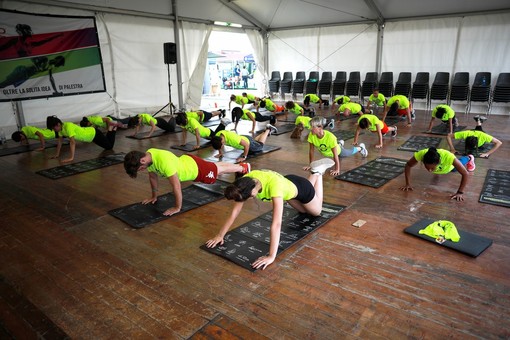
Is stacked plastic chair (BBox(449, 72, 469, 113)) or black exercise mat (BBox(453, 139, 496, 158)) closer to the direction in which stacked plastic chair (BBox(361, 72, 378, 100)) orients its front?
the black exercise mat

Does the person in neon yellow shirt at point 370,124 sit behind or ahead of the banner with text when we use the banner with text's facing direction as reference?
ahead

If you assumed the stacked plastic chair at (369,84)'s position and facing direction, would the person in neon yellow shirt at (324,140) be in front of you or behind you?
in front

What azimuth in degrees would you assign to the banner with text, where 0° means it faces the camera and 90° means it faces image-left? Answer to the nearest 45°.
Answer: approximately 315°

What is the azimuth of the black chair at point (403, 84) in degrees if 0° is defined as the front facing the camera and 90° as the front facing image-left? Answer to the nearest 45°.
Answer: approximately 45°

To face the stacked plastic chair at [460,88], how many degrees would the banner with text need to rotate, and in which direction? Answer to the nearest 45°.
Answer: approximately 45° to its left

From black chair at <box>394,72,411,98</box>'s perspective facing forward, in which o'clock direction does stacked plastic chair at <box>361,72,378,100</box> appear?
The stacked plastic chair is roughly at 2 o'clock from the black chair.

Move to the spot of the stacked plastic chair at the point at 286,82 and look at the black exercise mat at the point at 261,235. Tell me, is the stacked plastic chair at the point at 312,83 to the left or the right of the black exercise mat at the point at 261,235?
left

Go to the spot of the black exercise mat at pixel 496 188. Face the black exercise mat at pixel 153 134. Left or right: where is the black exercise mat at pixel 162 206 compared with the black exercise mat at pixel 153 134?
left

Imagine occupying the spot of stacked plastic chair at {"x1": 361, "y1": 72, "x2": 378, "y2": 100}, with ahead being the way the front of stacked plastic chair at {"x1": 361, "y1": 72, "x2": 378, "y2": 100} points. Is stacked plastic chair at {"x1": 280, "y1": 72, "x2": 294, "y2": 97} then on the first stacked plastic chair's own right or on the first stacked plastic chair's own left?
on the first stacked plastic chair's own right

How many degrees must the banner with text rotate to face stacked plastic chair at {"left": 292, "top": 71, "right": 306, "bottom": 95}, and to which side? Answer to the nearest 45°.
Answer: approximately 45° to its left

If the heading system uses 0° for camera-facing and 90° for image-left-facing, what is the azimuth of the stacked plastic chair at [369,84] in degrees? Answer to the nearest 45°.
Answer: approximately 45°
